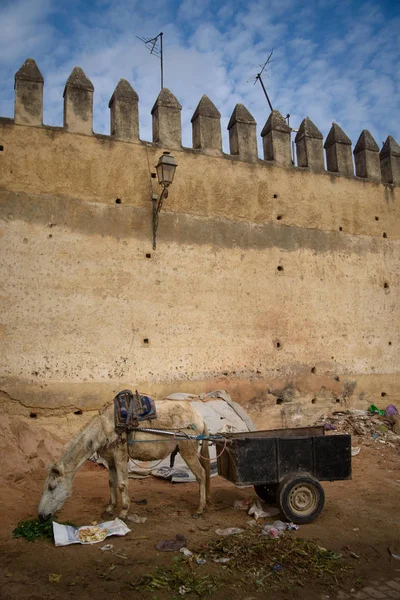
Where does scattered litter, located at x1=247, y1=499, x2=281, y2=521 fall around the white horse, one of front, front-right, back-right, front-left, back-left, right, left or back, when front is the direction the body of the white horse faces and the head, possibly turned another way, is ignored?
back

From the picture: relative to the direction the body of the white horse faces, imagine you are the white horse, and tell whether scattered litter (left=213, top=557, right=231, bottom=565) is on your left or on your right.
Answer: on your left

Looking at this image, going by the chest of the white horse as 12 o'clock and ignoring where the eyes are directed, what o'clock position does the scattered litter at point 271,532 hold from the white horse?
The scattered litter is roughly at 7 o'clock from the white horse.

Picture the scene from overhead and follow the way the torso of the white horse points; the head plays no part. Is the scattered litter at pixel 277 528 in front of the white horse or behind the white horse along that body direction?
behind

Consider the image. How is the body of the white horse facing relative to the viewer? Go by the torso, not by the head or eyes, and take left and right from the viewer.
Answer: facing to the left of the viewer

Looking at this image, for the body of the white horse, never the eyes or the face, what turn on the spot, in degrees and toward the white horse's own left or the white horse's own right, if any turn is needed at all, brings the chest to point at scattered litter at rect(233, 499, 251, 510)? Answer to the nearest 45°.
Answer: approximately 180°

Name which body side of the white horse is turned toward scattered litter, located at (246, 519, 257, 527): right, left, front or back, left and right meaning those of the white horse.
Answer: back

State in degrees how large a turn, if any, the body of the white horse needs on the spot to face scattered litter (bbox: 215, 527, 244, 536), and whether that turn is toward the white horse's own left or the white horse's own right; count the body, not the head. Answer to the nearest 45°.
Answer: approximately 135° to the white horse's own left
